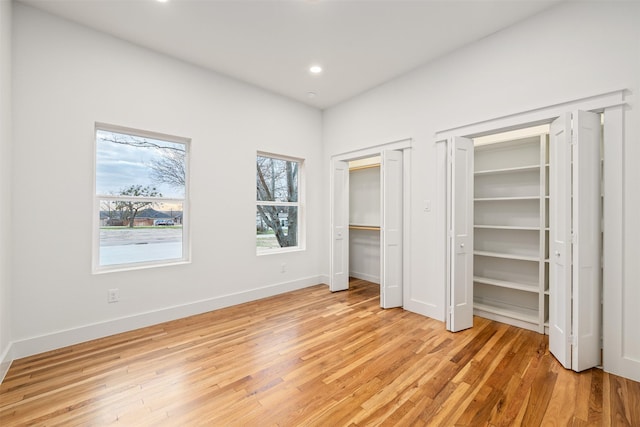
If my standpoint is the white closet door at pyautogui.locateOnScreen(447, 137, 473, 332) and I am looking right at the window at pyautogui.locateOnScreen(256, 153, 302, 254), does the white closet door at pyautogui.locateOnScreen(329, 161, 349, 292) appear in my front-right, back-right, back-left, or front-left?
front-right

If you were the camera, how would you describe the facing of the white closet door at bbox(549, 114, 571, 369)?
facing the viewer and to the left of the viewer

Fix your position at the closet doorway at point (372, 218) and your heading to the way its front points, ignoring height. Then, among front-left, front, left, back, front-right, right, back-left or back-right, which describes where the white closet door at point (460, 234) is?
left

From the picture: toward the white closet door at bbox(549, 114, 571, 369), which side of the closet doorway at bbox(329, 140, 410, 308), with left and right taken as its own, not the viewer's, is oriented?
left

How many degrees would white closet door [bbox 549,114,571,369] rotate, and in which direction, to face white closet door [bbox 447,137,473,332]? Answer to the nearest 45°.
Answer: approximately 45° to its right

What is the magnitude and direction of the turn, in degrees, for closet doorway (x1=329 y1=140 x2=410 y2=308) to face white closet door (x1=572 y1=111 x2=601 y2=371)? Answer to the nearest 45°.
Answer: approximately 90° to its left

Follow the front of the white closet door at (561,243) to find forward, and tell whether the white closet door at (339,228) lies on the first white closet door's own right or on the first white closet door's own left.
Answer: on the first white closet door's own right

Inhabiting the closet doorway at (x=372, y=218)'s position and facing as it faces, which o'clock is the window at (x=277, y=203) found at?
The window is roughly at 1 o'clock from the closet doorway.

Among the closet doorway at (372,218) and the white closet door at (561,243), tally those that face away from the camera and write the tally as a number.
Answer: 0

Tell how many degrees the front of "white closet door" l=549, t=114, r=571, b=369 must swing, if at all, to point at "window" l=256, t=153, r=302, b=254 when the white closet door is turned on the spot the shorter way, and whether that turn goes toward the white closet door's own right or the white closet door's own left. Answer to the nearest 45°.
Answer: approximately 45° to the white closet door's own right
